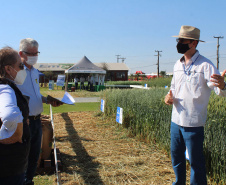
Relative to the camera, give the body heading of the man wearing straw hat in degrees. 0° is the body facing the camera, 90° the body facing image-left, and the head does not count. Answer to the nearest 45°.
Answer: approximately 45°

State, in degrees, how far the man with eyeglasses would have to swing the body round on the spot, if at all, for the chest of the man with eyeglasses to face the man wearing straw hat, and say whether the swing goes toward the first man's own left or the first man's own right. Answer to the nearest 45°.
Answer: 0° — they already face them

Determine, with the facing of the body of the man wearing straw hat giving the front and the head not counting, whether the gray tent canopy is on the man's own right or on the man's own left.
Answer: on the man's own right

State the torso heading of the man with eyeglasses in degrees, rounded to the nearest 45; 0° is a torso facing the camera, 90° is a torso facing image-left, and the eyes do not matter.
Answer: approximately 315°
